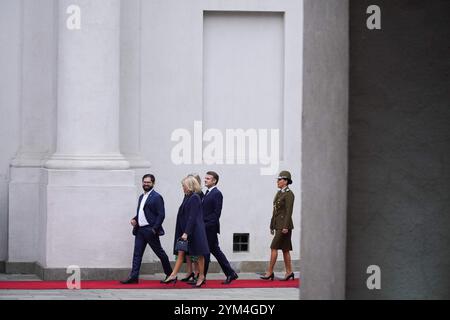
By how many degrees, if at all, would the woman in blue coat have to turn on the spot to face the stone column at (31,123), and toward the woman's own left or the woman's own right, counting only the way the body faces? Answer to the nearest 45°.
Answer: approximately 45° to the woman's own right

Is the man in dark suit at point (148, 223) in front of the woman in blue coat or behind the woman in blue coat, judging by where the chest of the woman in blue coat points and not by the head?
in front

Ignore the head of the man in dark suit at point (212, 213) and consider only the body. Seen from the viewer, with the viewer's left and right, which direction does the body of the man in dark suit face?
facing to the left of the viewer

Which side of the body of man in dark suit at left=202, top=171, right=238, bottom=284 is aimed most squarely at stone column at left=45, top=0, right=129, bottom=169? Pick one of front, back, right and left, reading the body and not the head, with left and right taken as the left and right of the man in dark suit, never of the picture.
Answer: front

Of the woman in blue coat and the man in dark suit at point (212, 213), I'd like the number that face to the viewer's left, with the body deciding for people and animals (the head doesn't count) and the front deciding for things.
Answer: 2

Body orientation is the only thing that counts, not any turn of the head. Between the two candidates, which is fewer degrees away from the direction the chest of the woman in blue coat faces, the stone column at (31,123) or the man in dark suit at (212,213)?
the stone column

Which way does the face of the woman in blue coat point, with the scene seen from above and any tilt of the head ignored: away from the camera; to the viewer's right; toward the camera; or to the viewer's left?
to the viewer's left

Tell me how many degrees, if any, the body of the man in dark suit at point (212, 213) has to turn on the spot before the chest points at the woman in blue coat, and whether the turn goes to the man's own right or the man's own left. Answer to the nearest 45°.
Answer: approximately 45° to the man's own left
